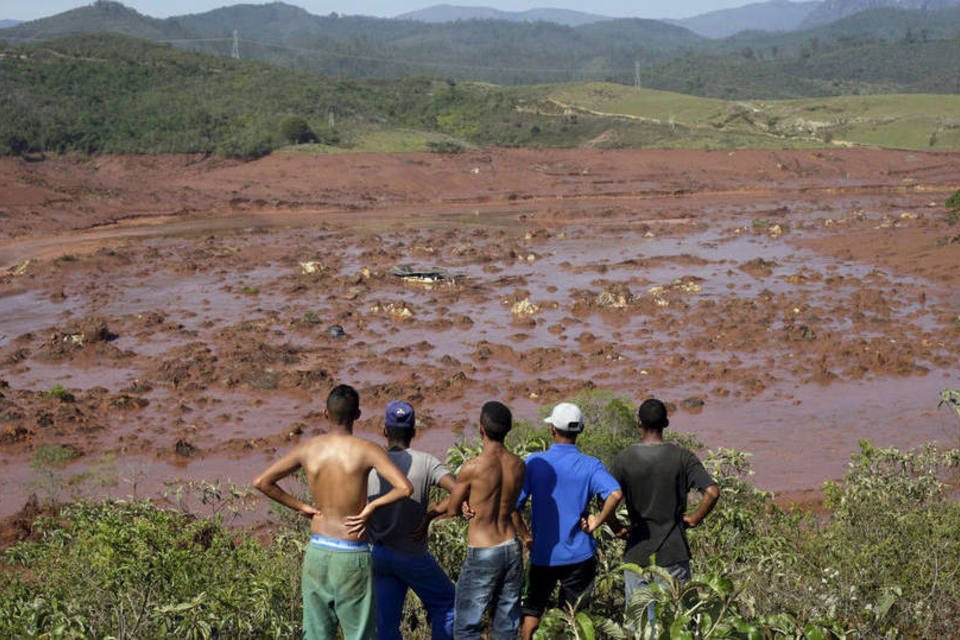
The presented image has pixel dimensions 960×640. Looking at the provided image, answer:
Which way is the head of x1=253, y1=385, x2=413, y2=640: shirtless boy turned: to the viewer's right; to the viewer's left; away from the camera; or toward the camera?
away from the camera

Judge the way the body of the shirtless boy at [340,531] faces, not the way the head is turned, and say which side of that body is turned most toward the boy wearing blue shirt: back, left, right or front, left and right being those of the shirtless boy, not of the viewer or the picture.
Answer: right

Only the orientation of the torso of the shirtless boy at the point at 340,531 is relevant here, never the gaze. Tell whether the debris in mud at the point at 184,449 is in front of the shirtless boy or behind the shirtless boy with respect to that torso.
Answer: in front

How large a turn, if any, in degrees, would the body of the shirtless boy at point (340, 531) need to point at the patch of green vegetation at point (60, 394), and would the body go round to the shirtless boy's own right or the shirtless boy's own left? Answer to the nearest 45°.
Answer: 0° — they already face it

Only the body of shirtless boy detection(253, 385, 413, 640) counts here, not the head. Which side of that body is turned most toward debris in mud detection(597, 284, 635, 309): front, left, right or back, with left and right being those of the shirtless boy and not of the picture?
front

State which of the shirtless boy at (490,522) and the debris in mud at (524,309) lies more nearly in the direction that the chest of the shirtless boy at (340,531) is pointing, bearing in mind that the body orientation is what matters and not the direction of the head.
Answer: the debris in mud

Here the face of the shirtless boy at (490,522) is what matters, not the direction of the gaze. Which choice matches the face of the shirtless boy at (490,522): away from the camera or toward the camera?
away from the camera

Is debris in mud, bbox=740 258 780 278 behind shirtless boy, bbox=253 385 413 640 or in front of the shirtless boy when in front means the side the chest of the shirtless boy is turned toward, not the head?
in front

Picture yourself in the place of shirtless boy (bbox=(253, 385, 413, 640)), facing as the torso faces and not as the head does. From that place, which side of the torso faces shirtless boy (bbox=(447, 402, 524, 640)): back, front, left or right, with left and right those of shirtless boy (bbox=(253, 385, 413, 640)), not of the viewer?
right

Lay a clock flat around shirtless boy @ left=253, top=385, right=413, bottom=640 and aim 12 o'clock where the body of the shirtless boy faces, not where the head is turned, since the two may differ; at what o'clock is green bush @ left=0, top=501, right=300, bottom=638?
The green bush is roughly at 10 o'clock from the shirtless boy.

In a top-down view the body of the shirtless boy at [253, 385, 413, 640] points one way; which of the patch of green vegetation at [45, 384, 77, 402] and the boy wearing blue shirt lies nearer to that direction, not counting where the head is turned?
the patch of green vegetation

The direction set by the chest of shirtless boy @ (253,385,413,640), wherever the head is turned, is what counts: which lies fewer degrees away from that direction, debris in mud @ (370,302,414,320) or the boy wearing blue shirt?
the debris in mud

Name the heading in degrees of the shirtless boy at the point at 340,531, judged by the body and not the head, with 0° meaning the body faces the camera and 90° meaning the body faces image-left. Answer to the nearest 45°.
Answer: approximately 180°

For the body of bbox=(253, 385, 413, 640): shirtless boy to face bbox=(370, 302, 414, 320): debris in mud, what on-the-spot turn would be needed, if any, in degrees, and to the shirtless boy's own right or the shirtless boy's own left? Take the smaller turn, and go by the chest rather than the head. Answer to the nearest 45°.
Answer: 0° — they already face it

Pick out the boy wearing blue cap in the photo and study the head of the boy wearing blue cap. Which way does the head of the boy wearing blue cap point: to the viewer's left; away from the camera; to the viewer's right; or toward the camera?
away from the camera

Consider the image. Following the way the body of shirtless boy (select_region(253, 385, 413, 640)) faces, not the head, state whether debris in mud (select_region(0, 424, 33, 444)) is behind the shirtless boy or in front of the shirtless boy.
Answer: in front
